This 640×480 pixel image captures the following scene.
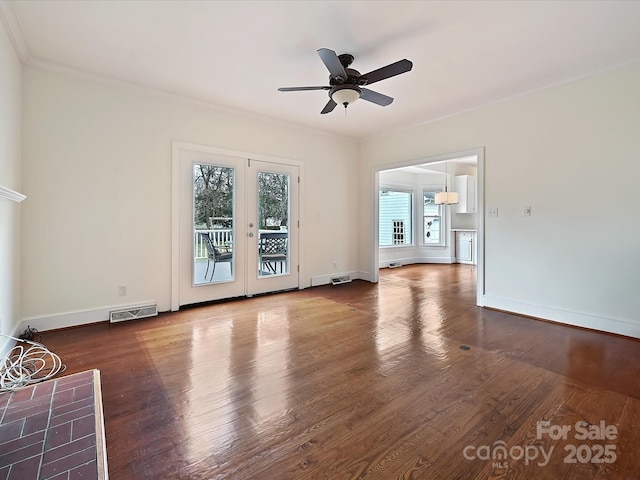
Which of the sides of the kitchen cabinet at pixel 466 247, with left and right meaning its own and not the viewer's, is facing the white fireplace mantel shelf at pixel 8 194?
front

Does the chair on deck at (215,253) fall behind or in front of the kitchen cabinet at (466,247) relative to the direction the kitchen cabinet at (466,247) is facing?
in front

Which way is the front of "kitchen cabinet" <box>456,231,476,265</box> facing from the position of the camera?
facing the viewer and to the left of the viewer

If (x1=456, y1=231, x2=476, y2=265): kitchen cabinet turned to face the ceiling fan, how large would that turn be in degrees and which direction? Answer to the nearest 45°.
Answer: approximately 45° to its left

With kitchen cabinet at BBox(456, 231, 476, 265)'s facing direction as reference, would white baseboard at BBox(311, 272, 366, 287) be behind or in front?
in front

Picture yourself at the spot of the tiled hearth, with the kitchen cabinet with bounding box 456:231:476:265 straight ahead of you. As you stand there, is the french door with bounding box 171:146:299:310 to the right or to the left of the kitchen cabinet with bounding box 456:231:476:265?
left

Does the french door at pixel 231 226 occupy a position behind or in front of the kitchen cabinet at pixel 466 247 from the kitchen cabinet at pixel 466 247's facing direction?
in front
